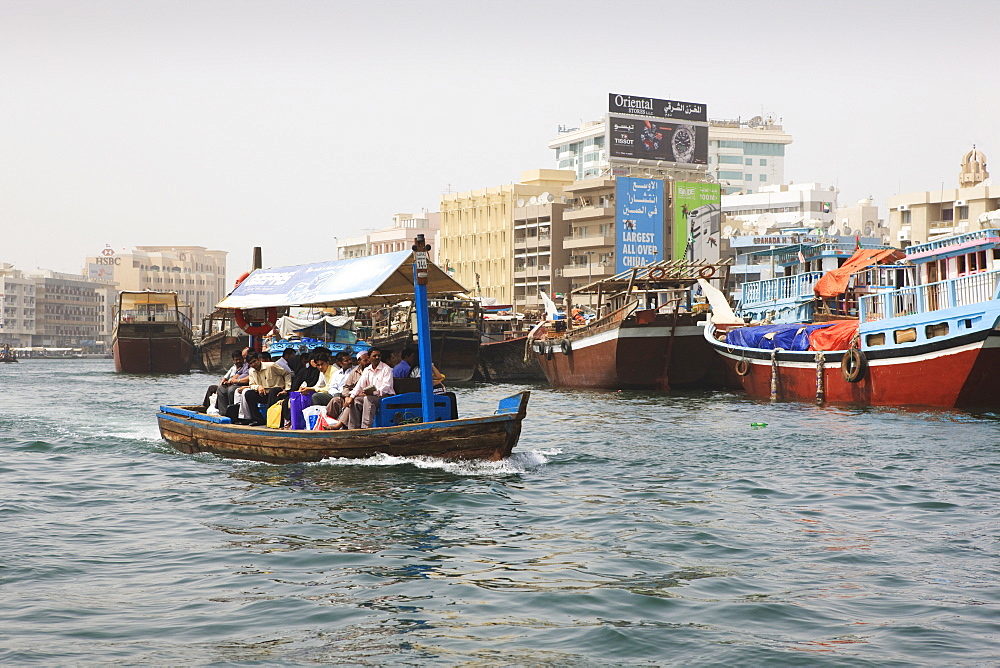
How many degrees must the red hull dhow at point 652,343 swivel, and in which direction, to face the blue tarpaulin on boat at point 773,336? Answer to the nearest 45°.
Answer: approximately 180°

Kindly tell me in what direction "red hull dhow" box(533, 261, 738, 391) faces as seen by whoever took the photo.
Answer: facing away from the viewer and to the left of the viewer

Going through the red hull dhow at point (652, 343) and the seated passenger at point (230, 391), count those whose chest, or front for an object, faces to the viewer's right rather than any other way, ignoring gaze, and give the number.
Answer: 0

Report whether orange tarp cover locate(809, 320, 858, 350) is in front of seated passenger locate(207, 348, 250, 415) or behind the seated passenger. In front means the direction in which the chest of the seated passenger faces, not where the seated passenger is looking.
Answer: behind

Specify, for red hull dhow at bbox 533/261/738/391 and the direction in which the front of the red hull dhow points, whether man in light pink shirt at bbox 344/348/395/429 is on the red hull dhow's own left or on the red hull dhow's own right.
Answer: on the red hull dhow's own left

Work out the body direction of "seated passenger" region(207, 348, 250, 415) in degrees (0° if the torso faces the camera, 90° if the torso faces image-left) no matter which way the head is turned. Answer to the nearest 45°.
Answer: approximately 45°

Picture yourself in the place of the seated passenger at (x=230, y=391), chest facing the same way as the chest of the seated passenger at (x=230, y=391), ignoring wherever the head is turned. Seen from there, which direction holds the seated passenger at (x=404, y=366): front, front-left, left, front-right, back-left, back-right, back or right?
left

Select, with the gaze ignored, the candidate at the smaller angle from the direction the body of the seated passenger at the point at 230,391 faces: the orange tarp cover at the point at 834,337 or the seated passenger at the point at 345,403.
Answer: the seated passenger

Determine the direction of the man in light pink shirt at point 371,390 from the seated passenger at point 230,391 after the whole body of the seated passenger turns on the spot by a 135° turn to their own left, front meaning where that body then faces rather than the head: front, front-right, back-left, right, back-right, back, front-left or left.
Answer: front-right

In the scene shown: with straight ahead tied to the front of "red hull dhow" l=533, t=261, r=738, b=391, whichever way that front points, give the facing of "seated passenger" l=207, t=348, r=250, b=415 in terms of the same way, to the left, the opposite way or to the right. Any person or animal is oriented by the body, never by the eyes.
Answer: to the left
